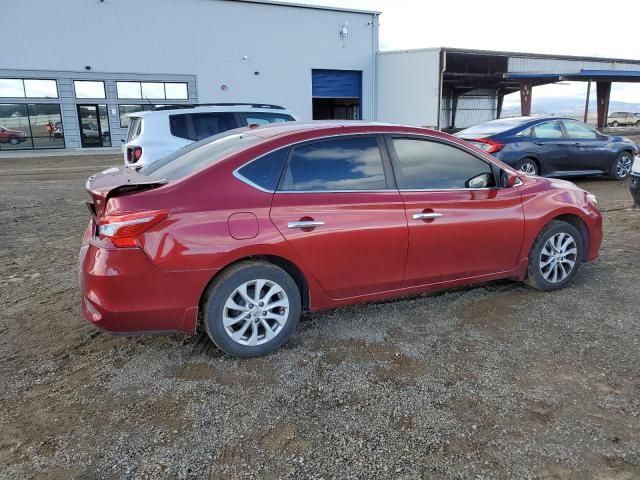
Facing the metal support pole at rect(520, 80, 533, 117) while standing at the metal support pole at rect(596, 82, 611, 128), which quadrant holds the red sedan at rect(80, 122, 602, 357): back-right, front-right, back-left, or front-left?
front-left

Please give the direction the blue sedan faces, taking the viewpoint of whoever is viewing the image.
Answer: facing away from the viewer and to the right of the viewer

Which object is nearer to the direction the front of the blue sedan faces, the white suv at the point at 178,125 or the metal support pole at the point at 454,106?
the metal support pole

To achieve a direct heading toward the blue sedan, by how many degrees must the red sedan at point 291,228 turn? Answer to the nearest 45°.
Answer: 0° — it already faces it

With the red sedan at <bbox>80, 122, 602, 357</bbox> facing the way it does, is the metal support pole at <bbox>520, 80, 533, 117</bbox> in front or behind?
in front

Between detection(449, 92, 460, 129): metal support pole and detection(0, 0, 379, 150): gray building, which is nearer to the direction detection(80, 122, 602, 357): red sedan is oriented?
the metal support pole

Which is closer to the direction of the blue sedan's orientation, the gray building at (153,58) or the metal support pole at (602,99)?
the metal support pole

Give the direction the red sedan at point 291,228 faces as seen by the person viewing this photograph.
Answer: facing away from the viewer and to the right of the viewer

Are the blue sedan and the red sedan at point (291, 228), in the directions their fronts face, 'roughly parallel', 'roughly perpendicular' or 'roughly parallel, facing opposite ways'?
roughly parallel

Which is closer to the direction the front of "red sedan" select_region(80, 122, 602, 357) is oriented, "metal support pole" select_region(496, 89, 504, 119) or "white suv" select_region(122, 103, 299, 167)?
the metal support pole

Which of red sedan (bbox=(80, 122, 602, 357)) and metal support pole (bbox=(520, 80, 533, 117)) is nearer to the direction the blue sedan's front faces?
the metal support pole

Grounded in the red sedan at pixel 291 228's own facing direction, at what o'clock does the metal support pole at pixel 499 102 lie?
The metal support pole is roughly at 11 o'clock from the red sedan.

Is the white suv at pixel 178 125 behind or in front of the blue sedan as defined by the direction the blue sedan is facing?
behind

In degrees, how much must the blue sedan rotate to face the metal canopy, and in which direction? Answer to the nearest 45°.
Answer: approximately 45° to its left
